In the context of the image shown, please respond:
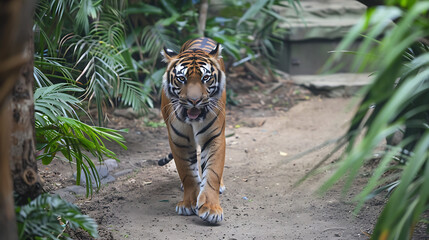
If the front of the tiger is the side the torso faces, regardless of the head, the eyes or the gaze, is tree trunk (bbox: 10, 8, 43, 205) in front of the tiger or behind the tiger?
in front

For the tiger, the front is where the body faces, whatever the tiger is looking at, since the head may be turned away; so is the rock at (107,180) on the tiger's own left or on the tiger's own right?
on the tiger's own right

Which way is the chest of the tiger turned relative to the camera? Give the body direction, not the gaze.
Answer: toward the camera

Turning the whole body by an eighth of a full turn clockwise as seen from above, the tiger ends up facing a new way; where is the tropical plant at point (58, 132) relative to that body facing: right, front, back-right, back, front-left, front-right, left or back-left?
front

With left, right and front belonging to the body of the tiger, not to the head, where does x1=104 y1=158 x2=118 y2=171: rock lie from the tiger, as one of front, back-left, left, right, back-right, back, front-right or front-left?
back-right

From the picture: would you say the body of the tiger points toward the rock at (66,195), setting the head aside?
no

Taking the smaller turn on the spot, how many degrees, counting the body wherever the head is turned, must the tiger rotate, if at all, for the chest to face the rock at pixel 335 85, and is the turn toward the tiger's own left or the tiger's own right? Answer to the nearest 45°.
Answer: approximately 135° to the tiger's own left

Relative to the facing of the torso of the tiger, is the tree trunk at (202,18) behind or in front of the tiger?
behind

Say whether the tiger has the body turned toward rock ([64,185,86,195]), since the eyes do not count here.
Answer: no

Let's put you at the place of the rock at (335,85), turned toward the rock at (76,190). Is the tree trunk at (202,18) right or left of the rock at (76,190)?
right

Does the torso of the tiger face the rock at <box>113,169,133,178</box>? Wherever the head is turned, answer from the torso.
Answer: no

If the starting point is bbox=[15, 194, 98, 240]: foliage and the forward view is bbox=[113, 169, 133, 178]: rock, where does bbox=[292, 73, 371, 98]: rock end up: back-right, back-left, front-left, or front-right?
front-right

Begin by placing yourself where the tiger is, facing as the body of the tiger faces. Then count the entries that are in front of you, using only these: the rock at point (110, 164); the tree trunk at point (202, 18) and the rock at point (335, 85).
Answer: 0
